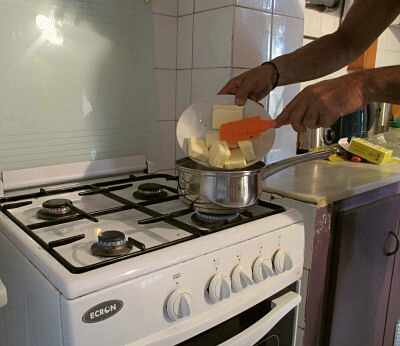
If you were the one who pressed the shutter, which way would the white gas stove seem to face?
facing the viewer and to the right of the viewer

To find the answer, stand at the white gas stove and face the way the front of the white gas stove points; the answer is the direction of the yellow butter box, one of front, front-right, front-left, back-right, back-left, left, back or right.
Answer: left

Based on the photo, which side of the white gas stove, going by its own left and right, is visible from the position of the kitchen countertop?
left

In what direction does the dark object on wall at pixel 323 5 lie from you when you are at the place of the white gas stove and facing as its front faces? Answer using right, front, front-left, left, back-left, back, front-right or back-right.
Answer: left
